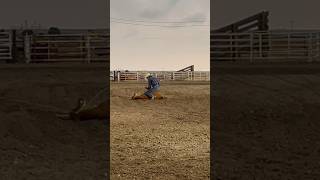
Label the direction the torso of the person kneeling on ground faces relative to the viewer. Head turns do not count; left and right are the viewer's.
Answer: facing to the left of the viewer
